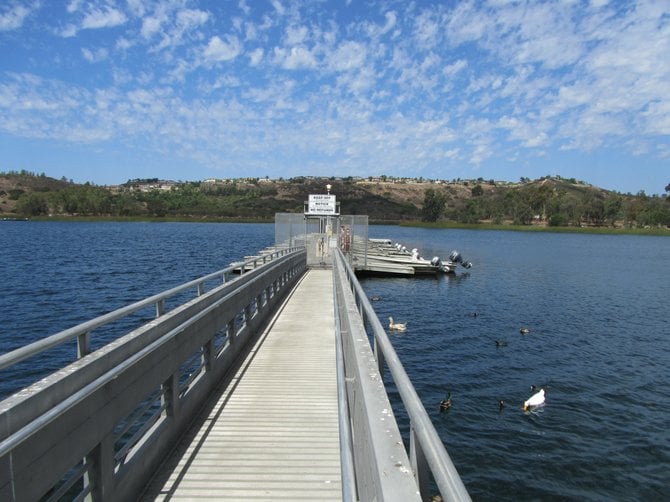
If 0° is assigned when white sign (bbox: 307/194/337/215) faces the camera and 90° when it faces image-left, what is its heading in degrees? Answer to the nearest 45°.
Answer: approximately 0°

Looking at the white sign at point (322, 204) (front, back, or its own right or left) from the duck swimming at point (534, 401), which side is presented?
front
